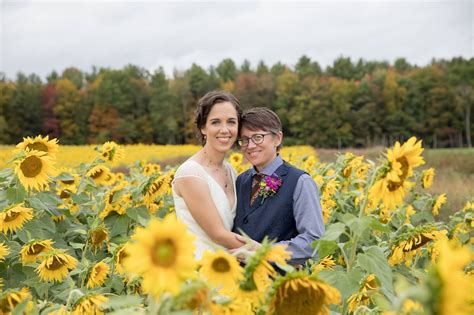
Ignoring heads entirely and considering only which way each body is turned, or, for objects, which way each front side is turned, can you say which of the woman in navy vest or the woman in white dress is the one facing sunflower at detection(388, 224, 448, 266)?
the woman in white dress

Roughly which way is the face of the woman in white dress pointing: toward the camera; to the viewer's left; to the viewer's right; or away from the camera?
toward the camera

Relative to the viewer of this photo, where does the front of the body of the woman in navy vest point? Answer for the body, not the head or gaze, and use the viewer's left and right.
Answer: facing the viewer and to the left of the viewer

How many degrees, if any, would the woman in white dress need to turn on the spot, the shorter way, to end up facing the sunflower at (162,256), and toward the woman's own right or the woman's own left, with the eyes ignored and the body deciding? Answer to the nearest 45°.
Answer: approximately 45° to the woman's own right

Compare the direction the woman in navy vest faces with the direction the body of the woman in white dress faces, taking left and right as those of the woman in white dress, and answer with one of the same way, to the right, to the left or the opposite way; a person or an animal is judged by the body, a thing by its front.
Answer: to the right

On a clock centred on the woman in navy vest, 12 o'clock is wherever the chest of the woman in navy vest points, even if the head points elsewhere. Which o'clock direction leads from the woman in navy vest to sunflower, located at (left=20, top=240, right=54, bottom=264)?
The sunflower is roughly at 1 o'clock from the woman in navy vest.

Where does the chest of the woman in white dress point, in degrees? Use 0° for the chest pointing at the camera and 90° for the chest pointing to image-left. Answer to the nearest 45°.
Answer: approximately 315°

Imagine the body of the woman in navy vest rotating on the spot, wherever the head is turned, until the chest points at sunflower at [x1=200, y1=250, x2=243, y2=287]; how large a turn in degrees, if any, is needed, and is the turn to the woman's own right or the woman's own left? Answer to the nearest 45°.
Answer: approximately 45° to the woman's own left

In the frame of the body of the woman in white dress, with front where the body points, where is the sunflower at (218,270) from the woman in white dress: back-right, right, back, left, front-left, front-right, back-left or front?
front-right

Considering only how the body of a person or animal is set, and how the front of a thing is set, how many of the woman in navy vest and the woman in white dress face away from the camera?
0

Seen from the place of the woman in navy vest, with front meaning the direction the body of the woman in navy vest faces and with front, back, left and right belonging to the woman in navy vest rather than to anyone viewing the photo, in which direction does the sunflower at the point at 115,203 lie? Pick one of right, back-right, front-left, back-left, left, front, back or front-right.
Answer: right

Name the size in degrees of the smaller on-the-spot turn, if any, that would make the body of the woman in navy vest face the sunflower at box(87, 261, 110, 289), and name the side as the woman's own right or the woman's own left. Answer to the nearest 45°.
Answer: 0° — they already face it
